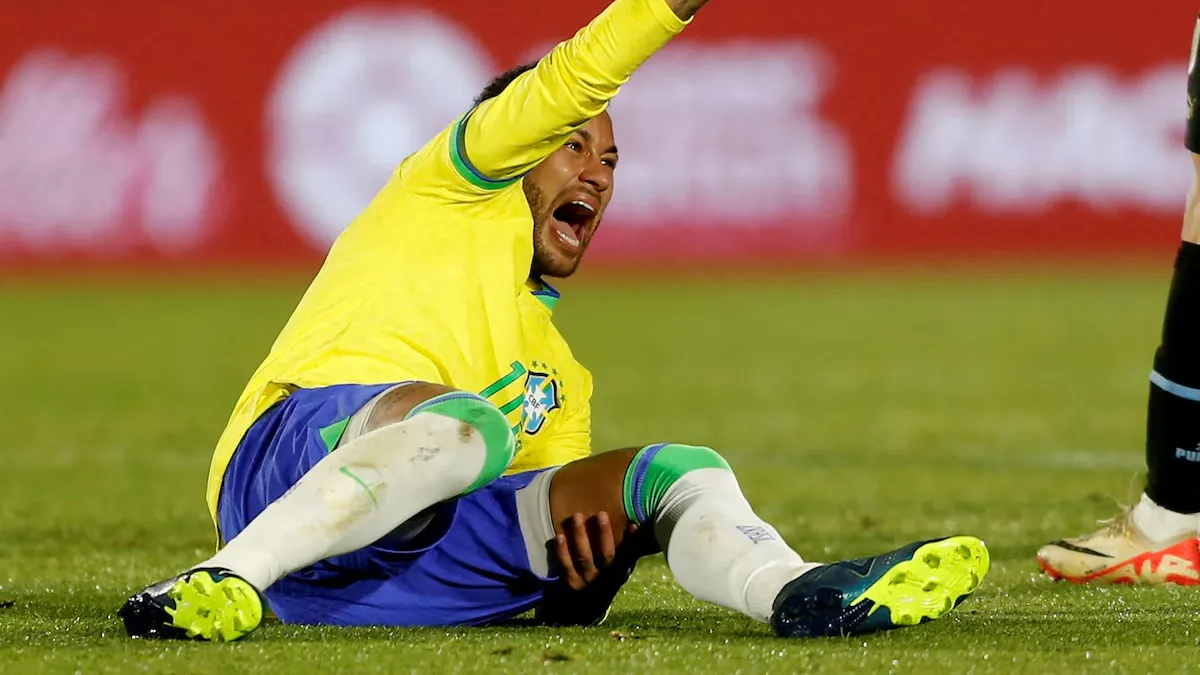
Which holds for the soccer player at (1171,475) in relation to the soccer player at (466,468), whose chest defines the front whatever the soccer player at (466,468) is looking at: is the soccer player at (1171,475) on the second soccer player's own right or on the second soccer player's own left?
on the second soccer player's own left

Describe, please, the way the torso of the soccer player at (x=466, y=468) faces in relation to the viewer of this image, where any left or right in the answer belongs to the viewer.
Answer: facing the viewer and to the right of the viewer
